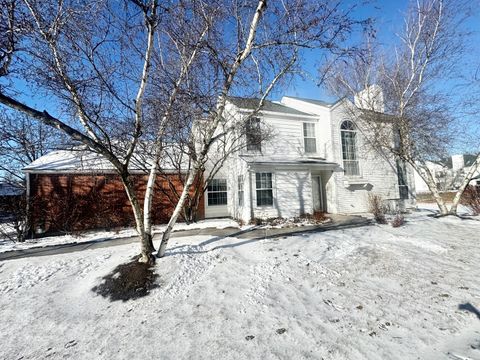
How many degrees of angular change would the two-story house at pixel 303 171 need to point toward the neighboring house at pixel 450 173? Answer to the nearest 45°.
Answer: approximately 135° to its left

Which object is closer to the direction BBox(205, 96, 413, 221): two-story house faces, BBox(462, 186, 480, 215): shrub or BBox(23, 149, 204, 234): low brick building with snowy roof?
the low brick building with snowy roof

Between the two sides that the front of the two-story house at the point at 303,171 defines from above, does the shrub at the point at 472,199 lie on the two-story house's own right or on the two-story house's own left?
on the two-story house's own left

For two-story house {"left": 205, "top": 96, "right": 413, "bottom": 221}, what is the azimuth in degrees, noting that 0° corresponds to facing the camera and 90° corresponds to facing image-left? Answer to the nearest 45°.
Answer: approximately 0°

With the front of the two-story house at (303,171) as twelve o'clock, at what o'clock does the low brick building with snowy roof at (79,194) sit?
The low brick building with snowy roof is roughly at 2 o'clock from the two-story house.
